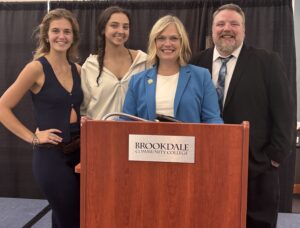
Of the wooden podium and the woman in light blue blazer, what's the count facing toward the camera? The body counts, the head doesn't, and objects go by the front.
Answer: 2

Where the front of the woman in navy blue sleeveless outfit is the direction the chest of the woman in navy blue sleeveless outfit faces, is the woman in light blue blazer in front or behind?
in front

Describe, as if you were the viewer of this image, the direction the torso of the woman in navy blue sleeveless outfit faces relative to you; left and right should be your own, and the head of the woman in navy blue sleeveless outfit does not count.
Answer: facing the viewer and to the right of the viewer

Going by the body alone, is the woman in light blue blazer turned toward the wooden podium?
yes

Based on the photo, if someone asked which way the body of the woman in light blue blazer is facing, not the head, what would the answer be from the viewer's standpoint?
toward the camera

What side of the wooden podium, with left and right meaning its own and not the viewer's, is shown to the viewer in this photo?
front

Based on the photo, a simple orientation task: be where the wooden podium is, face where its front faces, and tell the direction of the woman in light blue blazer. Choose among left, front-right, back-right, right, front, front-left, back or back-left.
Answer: back
